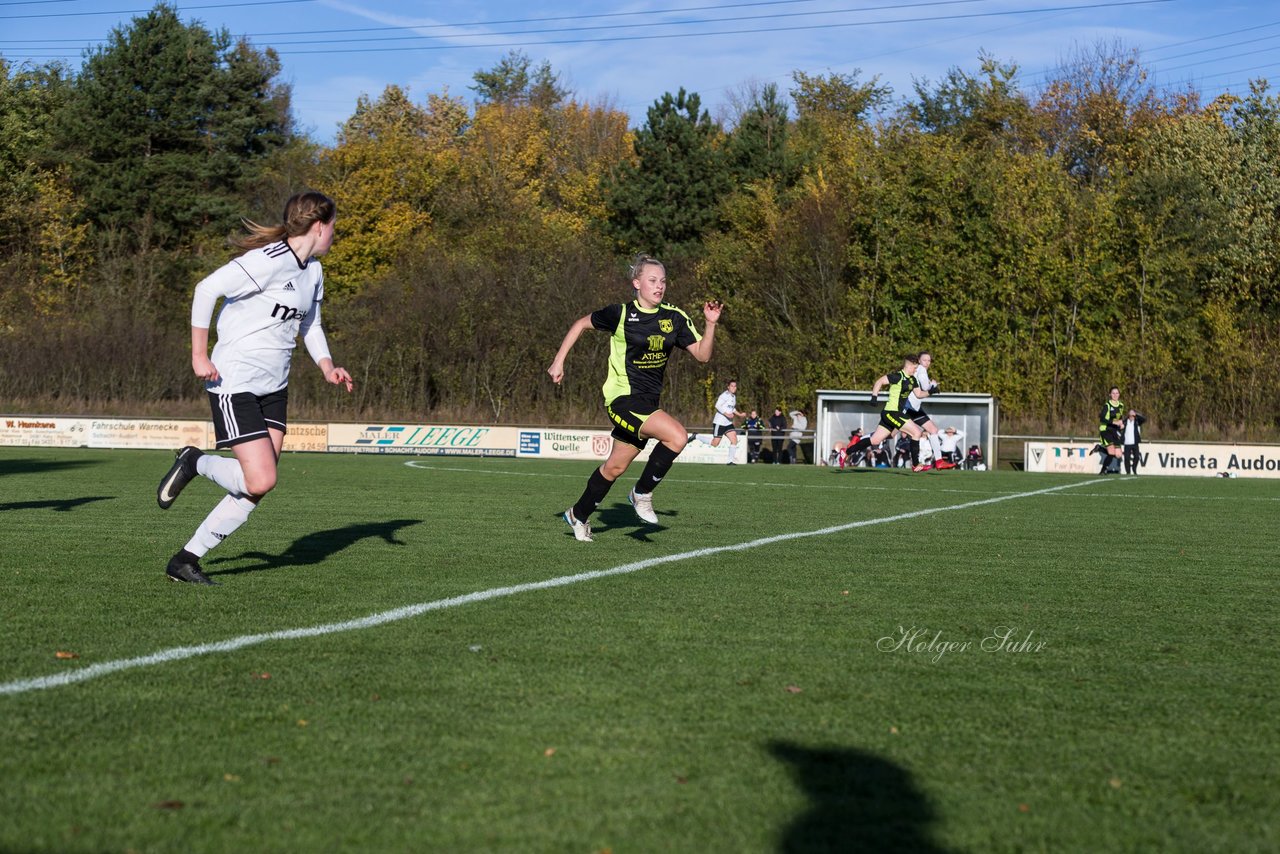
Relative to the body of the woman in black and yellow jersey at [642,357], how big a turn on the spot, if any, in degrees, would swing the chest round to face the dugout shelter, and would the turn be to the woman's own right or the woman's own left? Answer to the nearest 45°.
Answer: approximately 135° to the woman's own left

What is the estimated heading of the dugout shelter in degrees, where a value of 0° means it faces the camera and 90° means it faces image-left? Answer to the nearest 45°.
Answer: approximately 0°

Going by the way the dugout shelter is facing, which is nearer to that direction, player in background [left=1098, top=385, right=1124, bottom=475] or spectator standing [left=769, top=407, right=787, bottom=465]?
the player in background

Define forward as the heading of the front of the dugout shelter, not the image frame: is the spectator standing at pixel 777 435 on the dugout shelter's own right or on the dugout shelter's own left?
on the dugout shelter's own right

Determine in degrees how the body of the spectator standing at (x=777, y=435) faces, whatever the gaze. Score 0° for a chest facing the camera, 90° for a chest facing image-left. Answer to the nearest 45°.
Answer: approximately 0°

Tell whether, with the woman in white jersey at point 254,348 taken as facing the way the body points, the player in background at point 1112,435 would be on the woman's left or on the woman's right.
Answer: on the woman's left

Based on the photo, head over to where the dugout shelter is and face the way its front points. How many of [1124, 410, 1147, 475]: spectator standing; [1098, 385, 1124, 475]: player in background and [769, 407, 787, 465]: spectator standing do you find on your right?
1

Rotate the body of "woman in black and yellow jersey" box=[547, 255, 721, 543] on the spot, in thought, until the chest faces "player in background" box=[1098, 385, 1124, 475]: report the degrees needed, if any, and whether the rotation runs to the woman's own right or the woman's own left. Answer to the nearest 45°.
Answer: approximately 90° to the woman's own left

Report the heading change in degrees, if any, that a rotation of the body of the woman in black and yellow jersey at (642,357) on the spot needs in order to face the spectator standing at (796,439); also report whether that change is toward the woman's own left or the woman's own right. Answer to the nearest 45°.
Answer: approximately 135° to the woman's own left

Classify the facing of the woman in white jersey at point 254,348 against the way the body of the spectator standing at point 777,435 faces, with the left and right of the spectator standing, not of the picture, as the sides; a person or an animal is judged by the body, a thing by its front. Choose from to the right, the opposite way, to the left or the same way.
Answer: to the left

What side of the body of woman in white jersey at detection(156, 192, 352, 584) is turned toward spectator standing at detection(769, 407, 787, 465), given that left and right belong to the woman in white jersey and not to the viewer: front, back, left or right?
left

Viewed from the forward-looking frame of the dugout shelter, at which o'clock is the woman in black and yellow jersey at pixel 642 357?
The woman in black and yellow jersey is roughly at 12 o'clock from the dugout shelter.

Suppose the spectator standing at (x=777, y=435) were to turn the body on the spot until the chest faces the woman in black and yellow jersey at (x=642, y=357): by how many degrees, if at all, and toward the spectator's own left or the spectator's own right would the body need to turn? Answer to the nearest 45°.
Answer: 0° — they already face them

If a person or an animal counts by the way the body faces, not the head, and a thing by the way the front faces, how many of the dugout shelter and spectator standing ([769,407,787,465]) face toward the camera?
2
